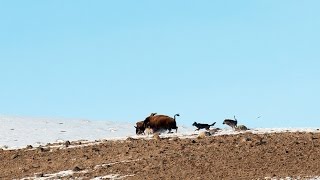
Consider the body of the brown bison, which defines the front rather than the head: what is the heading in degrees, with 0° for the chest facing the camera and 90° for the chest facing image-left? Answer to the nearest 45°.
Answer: approximately 90°
